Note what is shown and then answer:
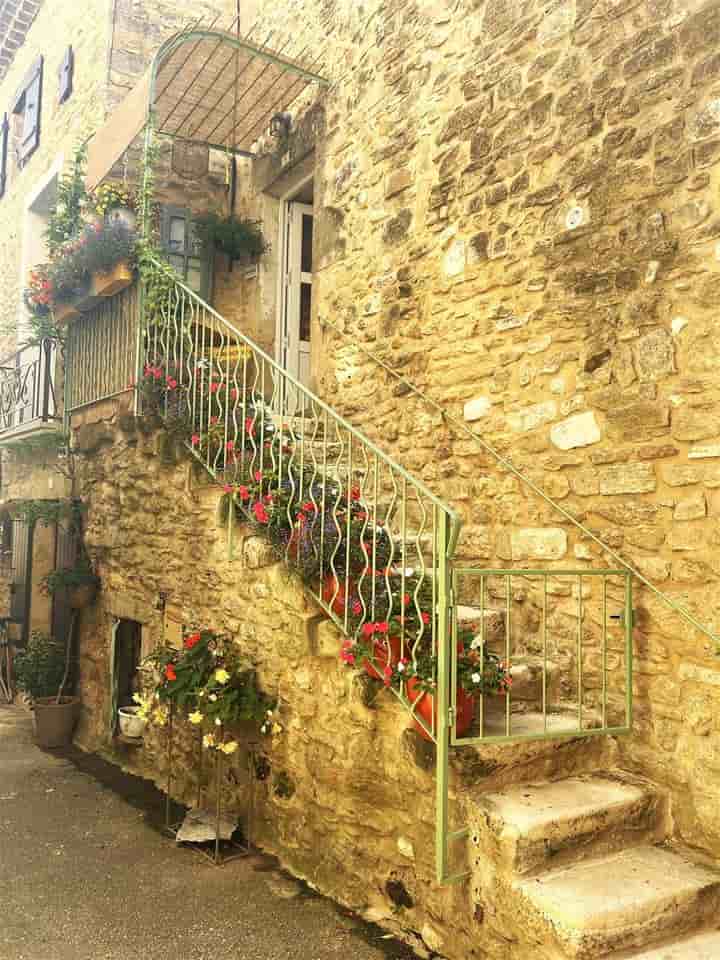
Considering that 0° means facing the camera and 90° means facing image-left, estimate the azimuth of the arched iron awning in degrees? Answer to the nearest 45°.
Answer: approximately 45°

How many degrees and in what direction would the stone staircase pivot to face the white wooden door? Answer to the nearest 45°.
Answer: approximately 180°

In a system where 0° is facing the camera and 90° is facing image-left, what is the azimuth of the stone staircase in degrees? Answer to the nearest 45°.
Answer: approximately 315°

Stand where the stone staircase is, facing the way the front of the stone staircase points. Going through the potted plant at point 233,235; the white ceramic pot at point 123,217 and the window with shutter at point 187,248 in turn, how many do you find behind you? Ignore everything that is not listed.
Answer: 3

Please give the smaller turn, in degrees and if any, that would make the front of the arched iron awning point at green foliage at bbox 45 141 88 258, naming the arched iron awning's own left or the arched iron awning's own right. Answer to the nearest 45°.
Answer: approximately 90° to the arched iron awning's own right
